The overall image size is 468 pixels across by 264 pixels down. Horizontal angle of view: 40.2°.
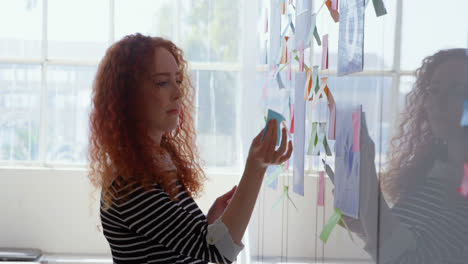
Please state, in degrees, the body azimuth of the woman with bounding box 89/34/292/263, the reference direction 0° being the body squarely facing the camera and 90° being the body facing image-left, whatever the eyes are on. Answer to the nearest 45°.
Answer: approximately 270°

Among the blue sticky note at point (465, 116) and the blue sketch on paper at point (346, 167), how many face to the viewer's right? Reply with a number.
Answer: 0

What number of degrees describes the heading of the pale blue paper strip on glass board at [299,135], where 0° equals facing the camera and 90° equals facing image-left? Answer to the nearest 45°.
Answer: approximately 45°

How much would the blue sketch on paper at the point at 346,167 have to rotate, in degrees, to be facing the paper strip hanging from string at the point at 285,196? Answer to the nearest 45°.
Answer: approximately 135° to its right

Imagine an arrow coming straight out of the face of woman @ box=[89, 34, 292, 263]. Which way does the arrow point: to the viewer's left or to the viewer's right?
to the viewer's right
